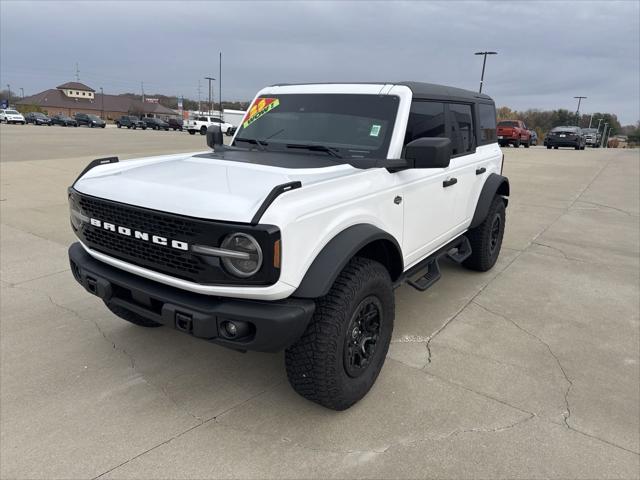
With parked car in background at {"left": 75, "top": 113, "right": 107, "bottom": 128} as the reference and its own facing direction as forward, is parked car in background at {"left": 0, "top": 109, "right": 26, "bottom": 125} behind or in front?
behind

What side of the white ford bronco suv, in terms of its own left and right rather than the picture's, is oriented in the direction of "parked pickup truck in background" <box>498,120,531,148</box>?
back

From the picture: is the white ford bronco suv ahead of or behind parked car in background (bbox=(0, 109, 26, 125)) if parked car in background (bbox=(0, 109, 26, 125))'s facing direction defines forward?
ahead

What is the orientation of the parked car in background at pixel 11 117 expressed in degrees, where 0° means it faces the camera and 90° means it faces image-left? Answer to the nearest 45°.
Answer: approximately 315°

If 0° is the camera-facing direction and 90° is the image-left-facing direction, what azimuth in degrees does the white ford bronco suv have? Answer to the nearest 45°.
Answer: approximately 45°

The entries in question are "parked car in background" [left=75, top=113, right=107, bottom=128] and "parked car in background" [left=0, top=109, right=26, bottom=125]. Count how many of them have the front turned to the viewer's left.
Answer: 0

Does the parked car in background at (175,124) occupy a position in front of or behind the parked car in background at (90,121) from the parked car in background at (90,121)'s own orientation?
in front

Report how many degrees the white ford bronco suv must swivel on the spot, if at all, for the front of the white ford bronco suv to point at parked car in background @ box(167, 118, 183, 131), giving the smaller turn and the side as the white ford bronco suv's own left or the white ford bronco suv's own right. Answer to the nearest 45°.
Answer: approximately 135° to the white ford bronco suv's own right
